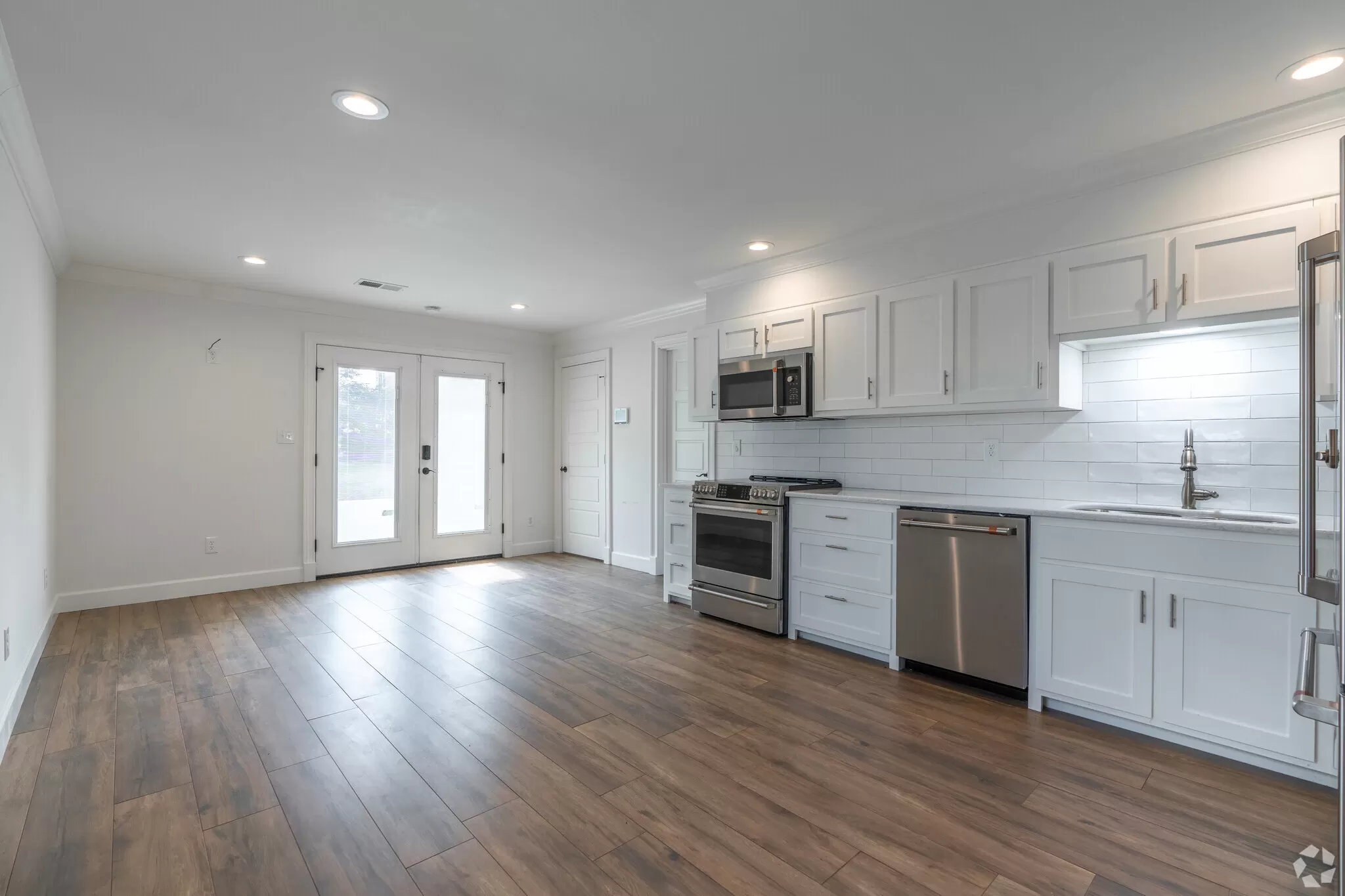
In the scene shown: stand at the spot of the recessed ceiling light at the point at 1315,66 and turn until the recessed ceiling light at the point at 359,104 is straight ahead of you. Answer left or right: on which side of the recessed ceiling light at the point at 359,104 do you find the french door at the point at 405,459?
right

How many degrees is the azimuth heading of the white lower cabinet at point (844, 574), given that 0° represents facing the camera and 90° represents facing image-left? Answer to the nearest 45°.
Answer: approximately 45°

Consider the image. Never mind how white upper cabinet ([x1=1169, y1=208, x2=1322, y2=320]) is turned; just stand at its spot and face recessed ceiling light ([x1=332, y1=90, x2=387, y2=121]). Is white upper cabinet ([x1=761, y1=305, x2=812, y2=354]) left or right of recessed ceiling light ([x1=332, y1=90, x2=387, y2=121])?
right

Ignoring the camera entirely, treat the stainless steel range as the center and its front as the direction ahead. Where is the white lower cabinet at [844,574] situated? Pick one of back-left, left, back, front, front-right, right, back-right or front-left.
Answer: left

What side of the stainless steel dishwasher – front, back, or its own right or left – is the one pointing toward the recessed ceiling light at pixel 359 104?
front

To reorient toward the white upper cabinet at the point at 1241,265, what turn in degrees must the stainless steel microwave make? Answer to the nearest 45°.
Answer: approximately 90° to its left

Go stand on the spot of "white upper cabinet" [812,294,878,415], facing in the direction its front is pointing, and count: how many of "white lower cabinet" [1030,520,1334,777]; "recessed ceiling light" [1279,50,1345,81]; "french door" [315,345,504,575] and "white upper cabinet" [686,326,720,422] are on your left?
2

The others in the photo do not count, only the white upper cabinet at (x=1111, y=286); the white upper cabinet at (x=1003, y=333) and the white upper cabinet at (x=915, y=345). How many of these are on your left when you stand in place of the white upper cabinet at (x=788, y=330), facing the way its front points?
3
